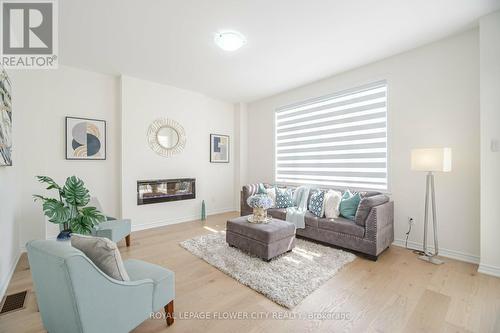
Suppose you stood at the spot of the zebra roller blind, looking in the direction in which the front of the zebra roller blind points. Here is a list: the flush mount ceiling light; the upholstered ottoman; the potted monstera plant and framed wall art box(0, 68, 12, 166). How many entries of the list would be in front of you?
4

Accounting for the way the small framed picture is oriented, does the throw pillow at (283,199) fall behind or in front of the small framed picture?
in front

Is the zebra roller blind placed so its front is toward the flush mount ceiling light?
yes

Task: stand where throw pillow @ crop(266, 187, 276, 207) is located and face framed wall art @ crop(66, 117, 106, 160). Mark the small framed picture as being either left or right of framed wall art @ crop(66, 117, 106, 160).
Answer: right

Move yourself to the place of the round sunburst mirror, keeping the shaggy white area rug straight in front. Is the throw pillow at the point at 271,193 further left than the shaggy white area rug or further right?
left

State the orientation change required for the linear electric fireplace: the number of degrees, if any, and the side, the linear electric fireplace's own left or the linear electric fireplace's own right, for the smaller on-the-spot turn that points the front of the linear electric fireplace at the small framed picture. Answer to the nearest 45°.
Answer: approximately 90° to the linear electric fireplace's own left

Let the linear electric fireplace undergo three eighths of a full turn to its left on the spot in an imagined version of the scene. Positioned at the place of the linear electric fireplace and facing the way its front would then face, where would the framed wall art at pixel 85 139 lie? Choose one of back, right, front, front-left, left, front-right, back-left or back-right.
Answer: left

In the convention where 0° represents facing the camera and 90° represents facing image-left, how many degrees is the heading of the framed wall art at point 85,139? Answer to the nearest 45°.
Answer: approximately 315°

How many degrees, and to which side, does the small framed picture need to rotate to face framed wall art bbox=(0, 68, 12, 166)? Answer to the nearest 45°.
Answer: approximately 90° to its right

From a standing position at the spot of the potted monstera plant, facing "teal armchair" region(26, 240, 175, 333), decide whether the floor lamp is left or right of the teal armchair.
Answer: left

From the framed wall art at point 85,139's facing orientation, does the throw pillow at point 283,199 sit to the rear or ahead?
ahead

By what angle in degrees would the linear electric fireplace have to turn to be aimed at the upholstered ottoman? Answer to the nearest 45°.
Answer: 0° — it already faces it
